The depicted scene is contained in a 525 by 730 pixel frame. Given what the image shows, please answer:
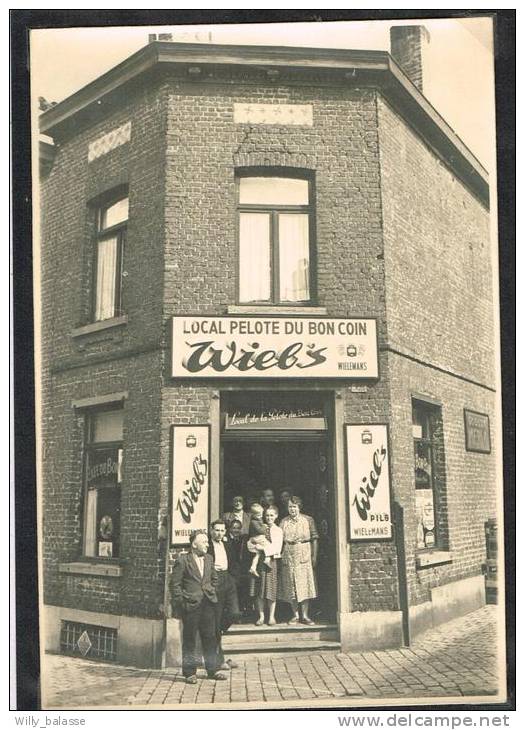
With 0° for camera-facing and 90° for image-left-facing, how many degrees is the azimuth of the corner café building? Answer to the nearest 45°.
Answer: approximately 0°

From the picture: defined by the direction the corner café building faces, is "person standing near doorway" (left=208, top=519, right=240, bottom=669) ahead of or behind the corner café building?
ahead

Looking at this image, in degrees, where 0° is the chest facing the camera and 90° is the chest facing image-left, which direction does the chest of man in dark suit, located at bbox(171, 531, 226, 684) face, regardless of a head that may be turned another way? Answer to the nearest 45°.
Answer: approximately 315°

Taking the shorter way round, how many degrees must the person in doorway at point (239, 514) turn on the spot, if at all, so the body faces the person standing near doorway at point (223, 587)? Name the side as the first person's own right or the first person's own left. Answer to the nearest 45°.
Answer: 0° — they already face them
